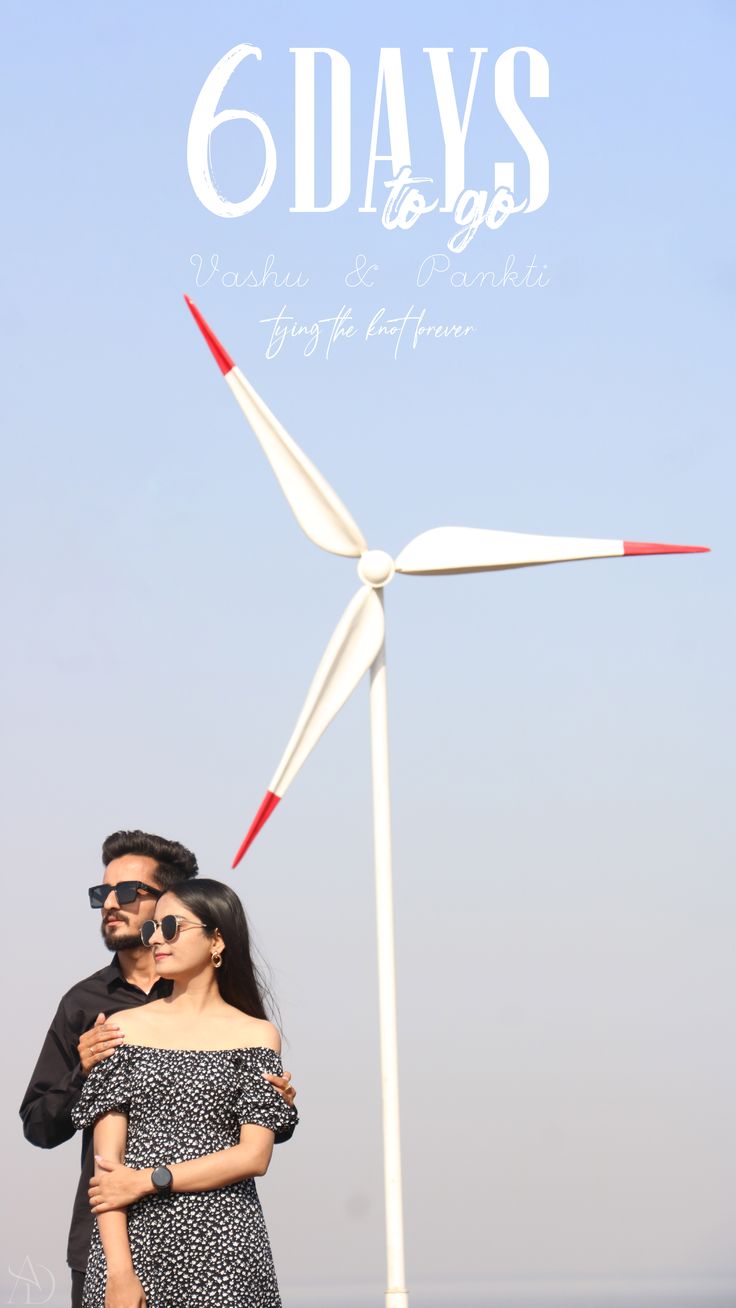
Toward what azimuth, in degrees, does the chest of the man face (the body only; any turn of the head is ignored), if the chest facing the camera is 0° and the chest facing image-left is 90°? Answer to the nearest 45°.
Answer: approximately 0°

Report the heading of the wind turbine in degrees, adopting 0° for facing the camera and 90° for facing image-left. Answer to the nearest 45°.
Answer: approximately 0°

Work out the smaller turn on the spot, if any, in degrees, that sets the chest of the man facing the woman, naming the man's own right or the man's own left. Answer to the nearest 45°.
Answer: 0° — they already face them

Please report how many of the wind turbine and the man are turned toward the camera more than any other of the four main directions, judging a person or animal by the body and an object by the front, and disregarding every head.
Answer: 2
